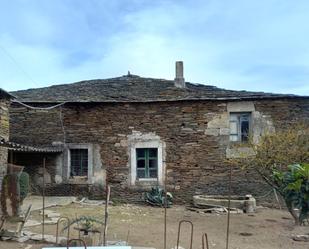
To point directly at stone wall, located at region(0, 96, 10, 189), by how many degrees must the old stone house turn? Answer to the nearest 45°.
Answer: approximately 45° to its right

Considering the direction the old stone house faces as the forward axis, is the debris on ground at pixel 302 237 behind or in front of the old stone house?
in front

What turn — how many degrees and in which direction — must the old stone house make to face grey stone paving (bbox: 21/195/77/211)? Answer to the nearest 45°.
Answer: approximately 45° to its right

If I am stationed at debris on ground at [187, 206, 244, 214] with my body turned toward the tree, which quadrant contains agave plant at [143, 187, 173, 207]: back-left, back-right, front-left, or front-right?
back-left

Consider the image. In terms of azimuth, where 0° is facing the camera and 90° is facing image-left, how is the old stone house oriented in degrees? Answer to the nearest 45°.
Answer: approximately 0°
